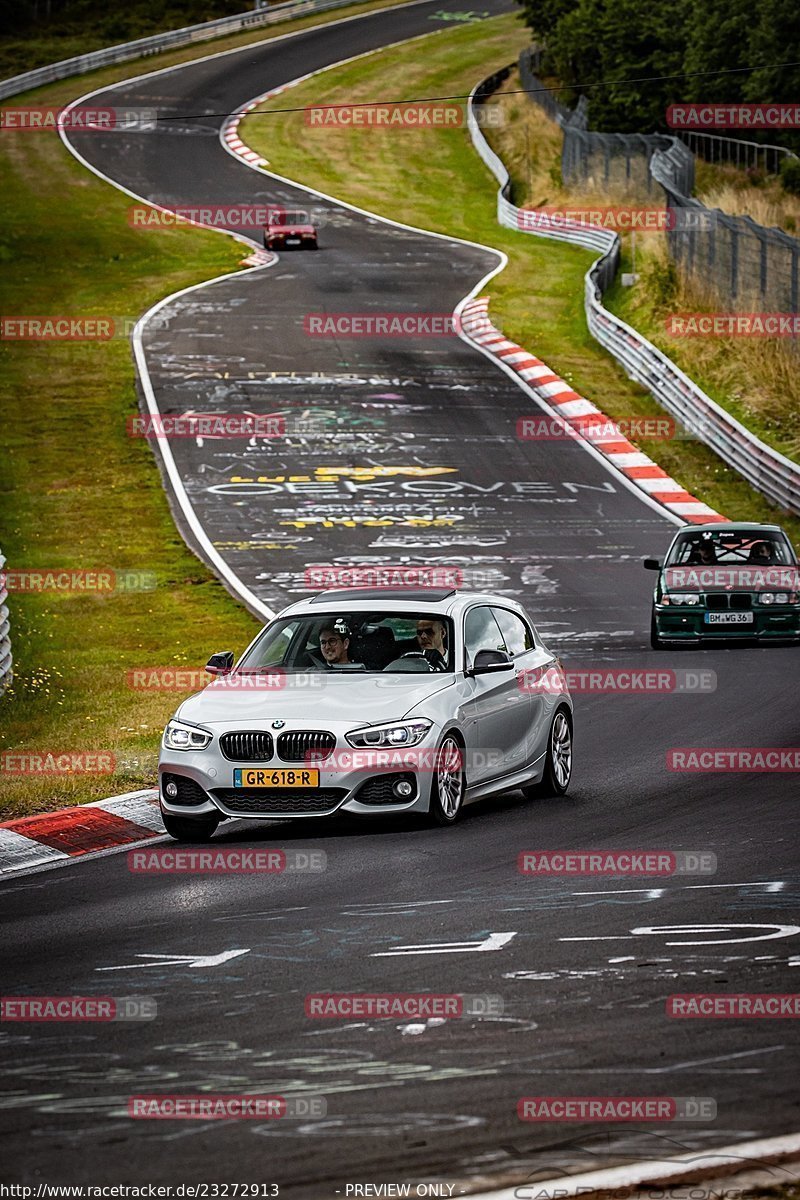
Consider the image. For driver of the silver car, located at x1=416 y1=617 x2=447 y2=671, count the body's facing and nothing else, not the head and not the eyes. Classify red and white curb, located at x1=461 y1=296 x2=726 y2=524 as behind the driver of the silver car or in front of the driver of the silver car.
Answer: behind

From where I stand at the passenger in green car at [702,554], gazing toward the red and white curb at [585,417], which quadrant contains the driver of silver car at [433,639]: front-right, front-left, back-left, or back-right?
back-left

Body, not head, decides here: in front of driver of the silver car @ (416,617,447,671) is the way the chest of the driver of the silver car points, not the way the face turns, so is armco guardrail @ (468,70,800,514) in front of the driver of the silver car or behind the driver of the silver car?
behind

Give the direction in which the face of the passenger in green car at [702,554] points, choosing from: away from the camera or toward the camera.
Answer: toward the camera

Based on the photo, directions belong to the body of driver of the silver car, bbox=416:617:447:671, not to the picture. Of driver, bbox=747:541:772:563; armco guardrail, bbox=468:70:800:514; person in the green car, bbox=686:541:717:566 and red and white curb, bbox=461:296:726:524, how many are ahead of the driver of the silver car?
0

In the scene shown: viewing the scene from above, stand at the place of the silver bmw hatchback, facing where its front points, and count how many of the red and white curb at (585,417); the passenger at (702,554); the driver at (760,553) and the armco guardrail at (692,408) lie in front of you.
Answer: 0

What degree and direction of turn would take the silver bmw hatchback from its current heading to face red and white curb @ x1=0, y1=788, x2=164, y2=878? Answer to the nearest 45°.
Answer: approximately 45° to its right

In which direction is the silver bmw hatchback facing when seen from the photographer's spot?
facing the viewer and to the left of the viewer

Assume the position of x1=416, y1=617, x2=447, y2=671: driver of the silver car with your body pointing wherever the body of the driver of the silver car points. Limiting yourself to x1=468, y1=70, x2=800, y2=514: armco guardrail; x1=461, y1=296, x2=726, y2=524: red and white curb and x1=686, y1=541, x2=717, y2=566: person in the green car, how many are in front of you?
0

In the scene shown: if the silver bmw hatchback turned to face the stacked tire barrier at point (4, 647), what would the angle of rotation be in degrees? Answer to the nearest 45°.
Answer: approximately 90° to its right
